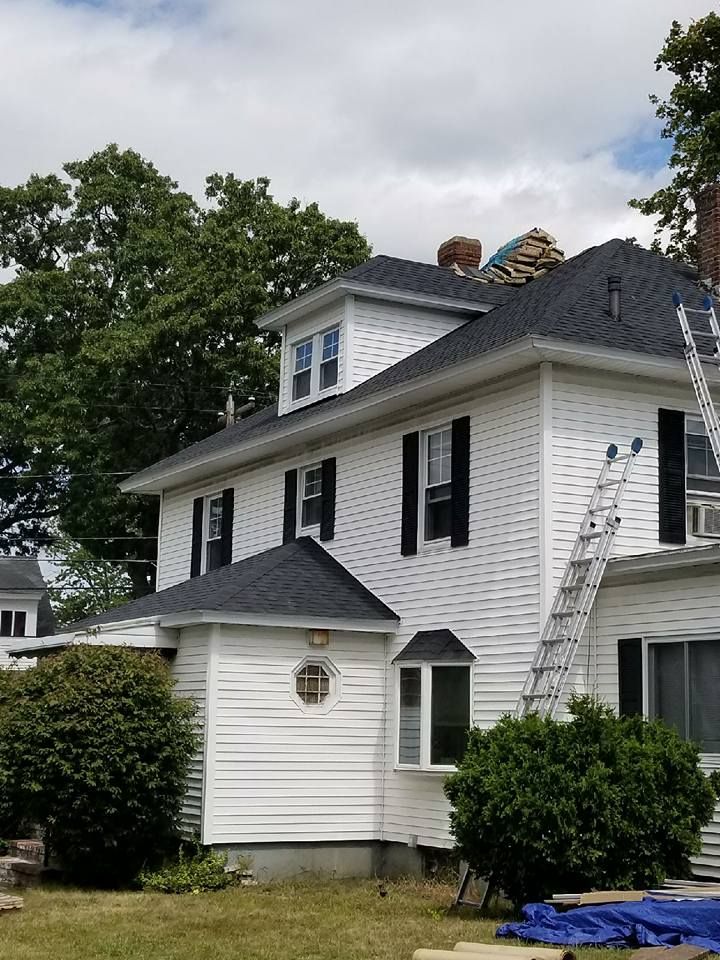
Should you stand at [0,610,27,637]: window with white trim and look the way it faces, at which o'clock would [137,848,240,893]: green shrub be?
The green shrub is roughly at 12 o'clock from the window with white trim.

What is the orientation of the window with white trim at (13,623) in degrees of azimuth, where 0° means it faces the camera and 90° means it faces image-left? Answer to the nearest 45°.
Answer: approximately 0°

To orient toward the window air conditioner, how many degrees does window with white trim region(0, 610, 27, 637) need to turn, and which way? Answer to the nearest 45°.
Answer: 0° — it already faces it

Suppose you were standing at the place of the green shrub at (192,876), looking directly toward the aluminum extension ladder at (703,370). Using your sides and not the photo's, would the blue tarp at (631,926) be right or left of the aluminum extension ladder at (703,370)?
right

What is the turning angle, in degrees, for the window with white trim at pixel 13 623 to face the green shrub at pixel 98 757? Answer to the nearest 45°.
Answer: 0° — it already faces it
